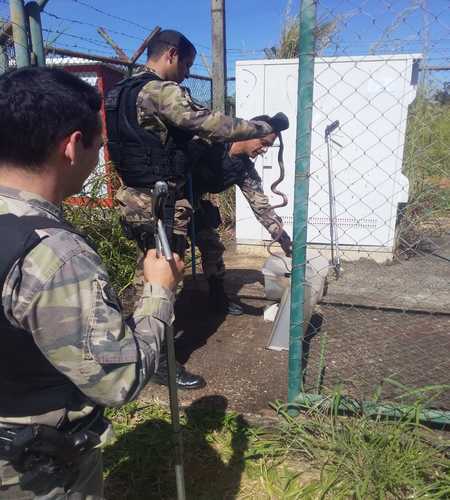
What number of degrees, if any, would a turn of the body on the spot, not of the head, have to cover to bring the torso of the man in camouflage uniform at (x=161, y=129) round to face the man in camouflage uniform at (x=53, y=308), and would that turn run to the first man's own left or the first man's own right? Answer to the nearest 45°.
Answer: approximately 90° to the first man's own right

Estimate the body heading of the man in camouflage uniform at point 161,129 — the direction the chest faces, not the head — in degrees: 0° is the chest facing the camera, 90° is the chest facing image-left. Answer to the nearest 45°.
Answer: approximately 270°

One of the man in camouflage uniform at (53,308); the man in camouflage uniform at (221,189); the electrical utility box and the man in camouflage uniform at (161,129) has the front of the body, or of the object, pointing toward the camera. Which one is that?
the electrical utility box

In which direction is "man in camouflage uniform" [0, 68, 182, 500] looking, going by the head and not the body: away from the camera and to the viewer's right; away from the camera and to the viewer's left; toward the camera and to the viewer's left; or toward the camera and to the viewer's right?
away from the camera and to the viewer's right

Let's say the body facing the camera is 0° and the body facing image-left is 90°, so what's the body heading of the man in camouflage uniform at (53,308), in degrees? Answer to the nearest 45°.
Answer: approximately 225°

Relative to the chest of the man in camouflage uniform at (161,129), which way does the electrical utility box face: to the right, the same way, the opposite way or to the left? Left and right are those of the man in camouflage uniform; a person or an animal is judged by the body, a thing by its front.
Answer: to the right

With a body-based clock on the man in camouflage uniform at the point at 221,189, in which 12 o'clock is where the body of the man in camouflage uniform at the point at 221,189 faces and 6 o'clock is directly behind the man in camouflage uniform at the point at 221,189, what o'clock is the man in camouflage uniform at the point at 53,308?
the man in camouflage uniform at the point at 53,308 is roughly at 3 o'clock from the man in camouflage uniform at the point at 221,189.

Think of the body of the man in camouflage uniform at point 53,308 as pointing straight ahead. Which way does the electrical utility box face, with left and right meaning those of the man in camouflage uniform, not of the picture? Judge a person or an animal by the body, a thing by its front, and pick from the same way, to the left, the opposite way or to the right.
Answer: the opposite way

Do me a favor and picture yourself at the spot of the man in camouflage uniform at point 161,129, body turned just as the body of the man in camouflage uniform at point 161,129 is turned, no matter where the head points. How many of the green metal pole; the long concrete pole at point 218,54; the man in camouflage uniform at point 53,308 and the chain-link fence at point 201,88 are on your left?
2

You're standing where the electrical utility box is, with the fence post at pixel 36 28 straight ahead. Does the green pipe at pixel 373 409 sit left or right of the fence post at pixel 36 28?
left
